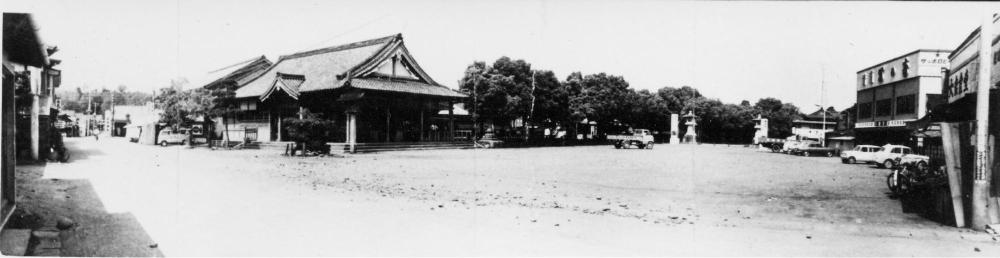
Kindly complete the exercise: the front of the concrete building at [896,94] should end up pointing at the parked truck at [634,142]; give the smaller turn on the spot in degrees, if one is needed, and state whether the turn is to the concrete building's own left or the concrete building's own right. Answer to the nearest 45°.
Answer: approximately 90° to the concrete building's own right

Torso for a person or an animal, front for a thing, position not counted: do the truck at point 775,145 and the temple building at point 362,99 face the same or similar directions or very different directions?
very different directions

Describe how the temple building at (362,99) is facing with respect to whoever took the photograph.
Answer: facing the viewer and to the right of the viewer

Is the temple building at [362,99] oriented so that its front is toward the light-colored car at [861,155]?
yes

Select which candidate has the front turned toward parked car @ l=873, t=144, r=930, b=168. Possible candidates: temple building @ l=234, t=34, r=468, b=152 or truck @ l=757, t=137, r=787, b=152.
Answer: the temple building

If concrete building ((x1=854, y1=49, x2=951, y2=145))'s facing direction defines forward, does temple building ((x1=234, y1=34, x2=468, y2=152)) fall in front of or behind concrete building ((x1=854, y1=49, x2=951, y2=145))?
in front

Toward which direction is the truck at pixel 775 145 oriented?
to the viewer's left
